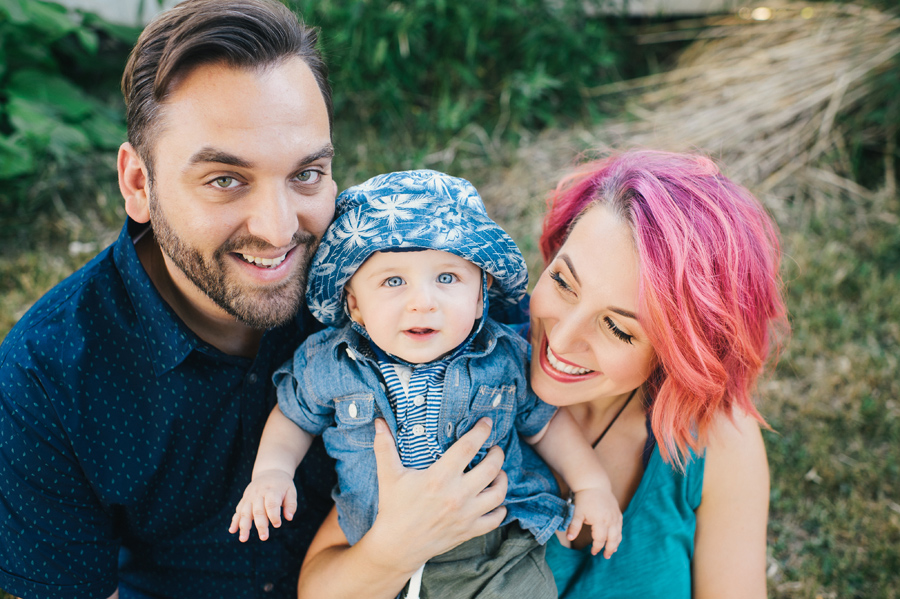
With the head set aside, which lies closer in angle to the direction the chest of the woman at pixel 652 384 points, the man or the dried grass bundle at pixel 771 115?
the man

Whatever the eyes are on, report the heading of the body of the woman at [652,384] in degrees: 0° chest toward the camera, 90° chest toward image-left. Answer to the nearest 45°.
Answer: approximately 45°

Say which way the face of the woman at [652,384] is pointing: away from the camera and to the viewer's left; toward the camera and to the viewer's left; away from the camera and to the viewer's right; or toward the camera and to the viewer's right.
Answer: toward the camera and to the viewer's left

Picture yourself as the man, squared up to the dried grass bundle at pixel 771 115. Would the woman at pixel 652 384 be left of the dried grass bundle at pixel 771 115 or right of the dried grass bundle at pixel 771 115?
right

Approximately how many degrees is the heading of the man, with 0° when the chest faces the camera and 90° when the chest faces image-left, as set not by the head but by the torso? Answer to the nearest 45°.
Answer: approximately 315°

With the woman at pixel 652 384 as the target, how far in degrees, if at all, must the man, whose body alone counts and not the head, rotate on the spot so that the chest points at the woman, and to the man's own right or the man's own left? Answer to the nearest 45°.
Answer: approximately 45° to the man's own left

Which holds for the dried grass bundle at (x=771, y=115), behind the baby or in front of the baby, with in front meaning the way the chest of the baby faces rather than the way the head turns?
behind

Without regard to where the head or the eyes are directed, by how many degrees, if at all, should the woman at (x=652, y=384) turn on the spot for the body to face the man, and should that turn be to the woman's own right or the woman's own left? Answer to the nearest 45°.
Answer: approximately 45° to the woman's own right

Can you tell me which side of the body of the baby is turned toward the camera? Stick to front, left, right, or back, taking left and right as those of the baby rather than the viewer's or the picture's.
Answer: front
